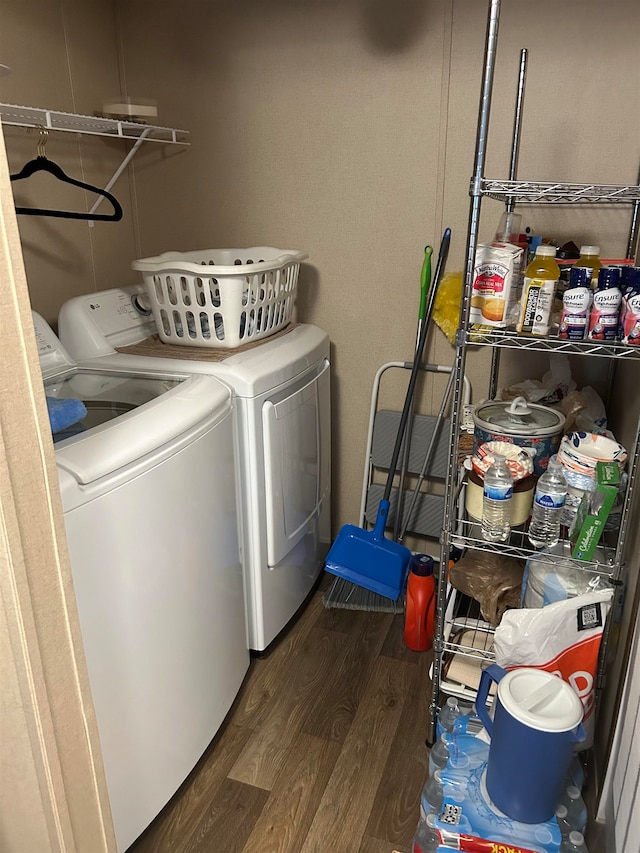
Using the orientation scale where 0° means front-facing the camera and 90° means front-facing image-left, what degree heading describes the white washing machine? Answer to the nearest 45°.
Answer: approximately 315°

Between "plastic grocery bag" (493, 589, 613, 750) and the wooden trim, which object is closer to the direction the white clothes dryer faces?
the plastic grocery bag

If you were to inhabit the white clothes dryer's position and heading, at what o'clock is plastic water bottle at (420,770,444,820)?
The plastic water bottle is roughly at 1 o'clock from the white clothes dryer.

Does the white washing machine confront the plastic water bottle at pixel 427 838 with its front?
yes

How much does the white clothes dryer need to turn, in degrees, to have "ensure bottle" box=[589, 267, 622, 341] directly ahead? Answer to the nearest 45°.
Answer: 0° — it already faces it

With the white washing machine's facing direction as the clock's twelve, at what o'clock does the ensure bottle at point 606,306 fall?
The ensure bottle is roughly at 11 o'clock from the white washing machine.

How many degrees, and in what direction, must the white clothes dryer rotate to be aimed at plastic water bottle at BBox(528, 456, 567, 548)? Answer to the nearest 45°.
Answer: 0° — it already faces it
